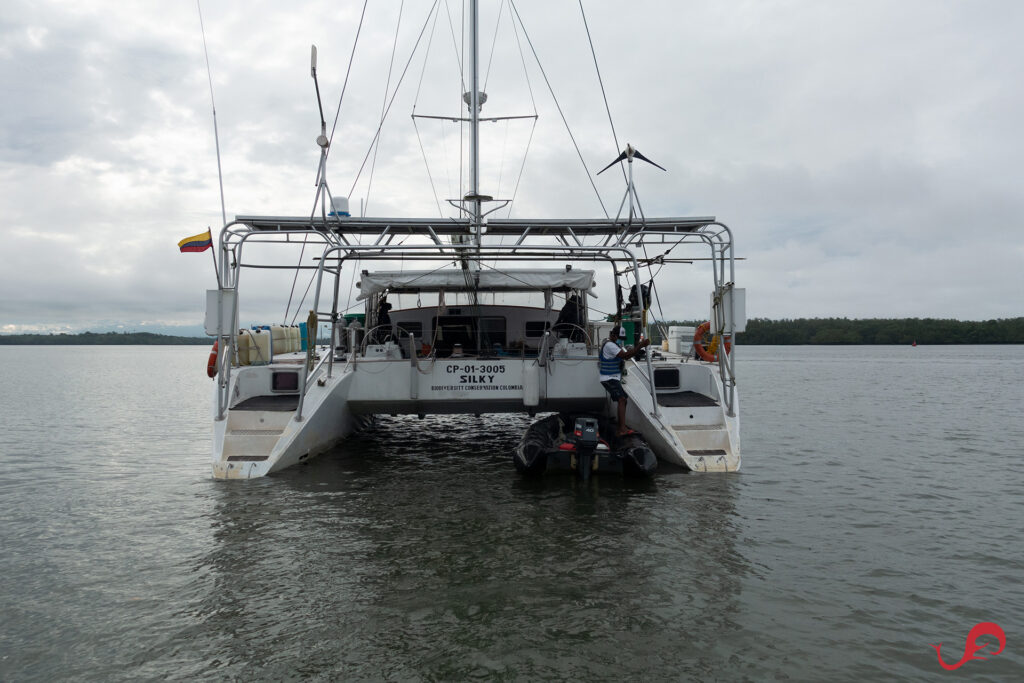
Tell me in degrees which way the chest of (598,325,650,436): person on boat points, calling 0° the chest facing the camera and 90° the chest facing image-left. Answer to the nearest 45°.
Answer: approximately 270°

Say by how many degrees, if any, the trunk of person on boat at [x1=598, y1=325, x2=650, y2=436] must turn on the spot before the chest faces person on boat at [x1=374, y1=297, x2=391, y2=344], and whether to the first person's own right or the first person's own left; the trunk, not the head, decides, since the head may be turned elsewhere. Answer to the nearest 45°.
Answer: approximately 135° to the first person's own left

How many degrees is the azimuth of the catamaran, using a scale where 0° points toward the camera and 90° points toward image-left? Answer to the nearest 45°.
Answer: approximately 180°

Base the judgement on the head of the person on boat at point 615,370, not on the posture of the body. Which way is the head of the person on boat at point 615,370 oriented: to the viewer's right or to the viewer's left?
to the viewer's right

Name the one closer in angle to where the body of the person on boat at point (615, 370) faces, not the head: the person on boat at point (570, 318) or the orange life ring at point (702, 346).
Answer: the orange life ring
